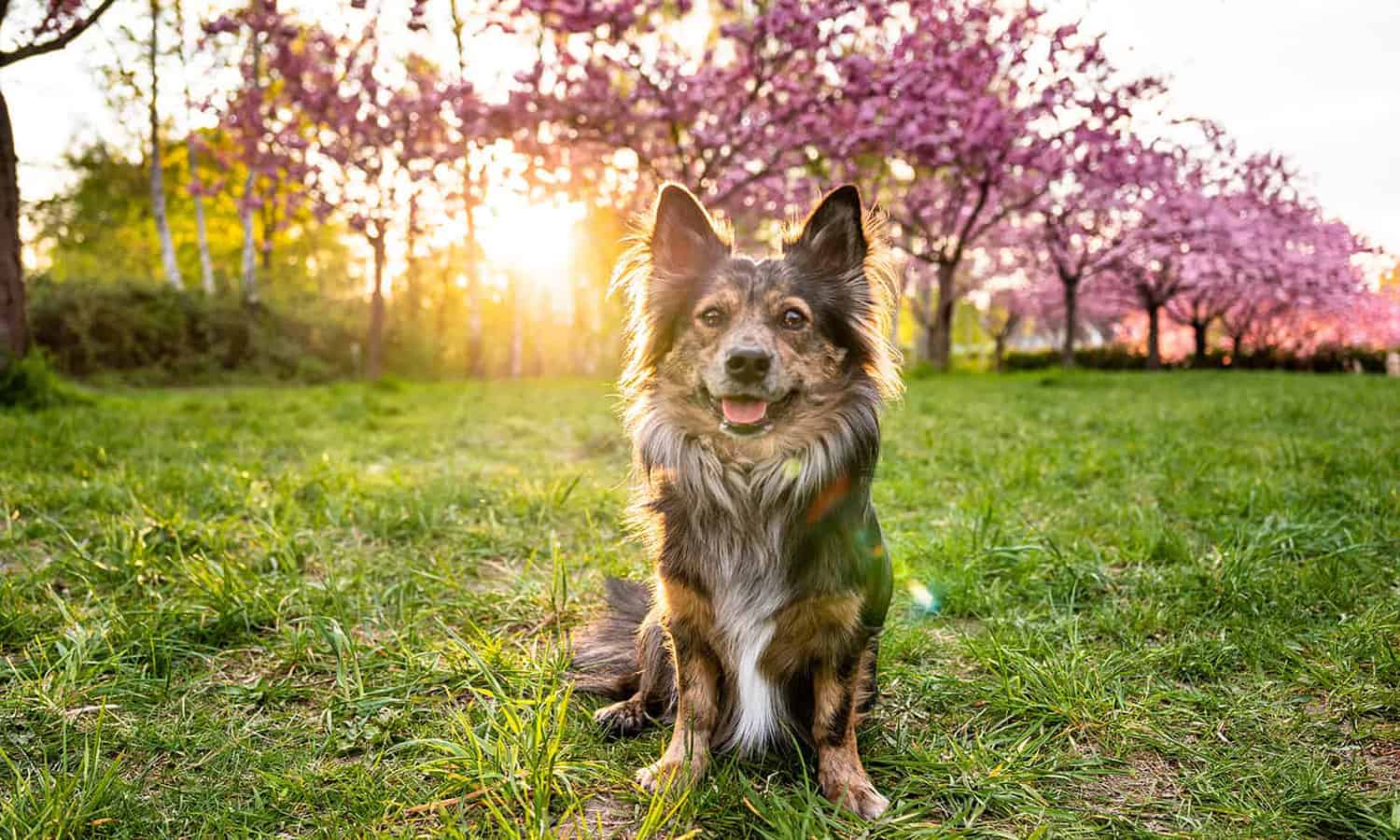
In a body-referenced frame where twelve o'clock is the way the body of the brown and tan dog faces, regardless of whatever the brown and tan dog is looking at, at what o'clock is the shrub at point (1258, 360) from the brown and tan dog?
The shrub is roughly at 7 o'clock from the brown and tan dog.

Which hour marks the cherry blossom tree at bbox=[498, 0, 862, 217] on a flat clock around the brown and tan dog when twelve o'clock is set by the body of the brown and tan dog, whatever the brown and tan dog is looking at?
The cherry blossom tree is roughly at 6 o'clock from the brown and tan dog.

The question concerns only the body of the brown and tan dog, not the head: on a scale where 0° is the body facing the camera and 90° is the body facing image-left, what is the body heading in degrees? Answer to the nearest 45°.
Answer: approximately 0°

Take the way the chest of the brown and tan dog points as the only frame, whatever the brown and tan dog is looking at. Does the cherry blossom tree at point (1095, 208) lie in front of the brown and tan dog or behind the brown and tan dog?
behind

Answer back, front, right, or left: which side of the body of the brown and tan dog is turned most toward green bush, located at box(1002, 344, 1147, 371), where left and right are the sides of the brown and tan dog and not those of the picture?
back

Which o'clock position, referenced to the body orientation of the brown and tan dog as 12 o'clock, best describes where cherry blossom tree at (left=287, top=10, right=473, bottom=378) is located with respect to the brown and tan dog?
The cherry blossom tree is roughly at 5 o'clock from the brown and tan dog.

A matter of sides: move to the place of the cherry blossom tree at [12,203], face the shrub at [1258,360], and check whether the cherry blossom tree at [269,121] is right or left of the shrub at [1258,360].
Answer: left

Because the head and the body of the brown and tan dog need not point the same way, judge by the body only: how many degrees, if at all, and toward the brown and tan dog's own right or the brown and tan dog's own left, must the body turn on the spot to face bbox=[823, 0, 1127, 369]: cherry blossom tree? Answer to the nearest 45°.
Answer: approximately 180°

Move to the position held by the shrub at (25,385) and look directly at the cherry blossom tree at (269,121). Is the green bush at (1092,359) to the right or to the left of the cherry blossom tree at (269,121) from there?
right

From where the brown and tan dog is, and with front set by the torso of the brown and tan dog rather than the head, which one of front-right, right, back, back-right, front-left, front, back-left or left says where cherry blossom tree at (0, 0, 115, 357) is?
back-right

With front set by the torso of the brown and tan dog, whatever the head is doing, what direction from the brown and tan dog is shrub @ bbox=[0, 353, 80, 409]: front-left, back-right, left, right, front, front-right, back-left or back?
back-right

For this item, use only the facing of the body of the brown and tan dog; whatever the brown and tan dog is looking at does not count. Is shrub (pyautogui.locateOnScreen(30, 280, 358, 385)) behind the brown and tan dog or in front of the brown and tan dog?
behind
